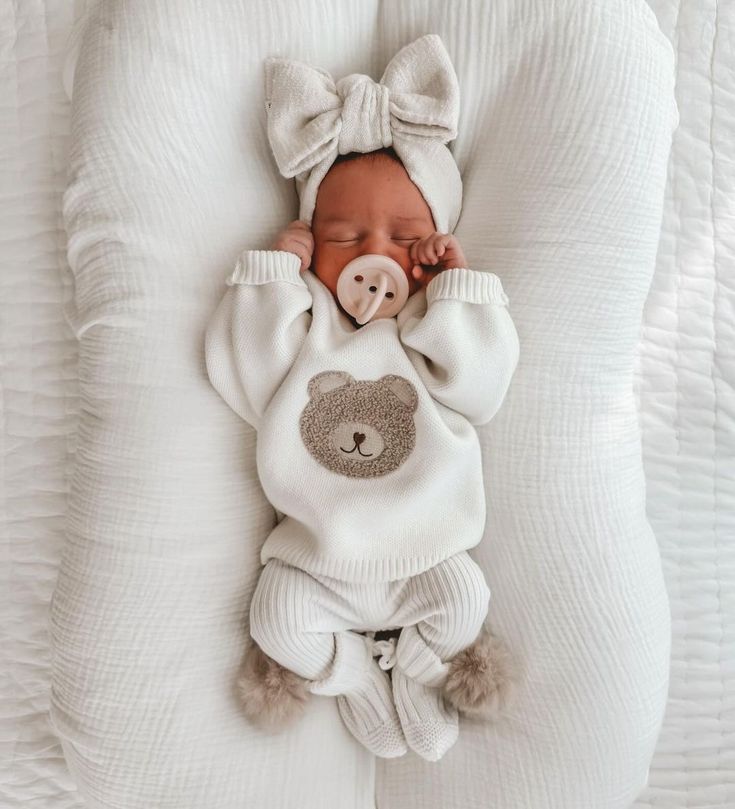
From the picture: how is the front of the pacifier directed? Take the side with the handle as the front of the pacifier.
toward the camera
